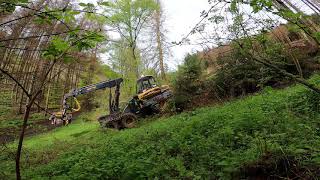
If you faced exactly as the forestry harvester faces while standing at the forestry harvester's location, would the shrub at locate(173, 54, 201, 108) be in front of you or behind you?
behind

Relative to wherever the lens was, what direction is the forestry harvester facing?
facing to the left of the viewer

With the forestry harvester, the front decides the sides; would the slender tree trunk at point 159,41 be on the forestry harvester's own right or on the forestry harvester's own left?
on the forestry harvester's own right
